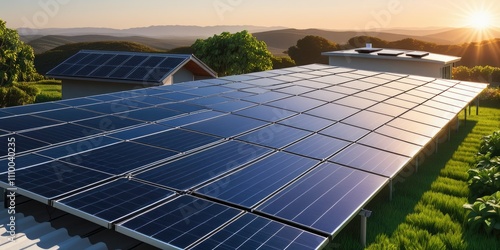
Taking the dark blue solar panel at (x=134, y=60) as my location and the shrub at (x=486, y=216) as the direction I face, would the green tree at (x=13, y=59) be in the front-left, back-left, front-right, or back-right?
back-right

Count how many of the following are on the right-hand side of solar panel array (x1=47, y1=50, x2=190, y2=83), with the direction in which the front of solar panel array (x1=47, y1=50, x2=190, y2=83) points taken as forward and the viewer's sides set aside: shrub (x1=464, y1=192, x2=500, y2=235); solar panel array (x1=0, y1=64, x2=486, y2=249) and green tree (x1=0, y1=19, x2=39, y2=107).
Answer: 1

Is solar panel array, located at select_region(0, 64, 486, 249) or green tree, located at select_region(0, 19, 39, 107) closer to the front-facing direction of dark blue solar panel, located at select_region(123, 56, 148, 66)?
the solar panel array

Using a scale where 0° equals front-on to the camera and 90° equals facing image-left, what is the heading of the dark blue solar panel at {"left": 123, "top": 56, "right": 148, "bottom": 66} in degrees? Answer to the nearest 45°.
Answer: approximately 45°

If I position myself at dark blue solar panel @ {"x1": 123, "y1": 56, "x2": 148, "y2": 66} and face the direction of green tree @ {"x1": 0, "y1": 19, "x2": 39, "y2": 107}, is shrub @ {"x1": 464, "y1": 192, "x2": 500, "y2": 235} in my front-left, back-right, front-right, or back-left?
back-left

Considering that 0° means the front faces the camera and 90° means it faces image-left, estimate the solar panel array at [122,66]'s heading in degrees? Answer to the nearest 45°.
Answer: approximately 45°

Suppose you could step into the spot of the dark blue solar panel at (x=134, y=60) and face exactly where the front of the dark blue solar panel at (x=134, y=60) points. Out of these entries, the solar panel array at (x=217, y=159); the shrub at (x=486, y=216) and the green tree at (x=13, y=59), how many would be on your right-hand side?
1

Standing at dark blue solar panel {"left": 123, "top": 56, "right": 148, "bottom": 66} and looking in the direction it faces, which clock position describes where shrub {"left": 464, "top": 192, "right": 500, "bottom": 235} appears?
The shrub is roughly at 10 o'clock from the dark blue solar panel.

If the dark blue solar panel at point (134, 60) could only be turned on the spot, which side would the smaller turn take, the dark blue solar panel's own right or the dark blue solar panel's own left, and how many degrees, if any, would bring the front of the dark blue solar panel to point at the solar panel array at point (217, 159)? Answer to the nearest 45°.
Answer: approximately 45° to the dark blue solar panel's own left

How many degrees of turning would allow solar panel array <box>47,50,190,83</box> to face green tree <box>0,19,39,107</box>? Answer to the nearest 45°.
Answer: approximately 90° to its right

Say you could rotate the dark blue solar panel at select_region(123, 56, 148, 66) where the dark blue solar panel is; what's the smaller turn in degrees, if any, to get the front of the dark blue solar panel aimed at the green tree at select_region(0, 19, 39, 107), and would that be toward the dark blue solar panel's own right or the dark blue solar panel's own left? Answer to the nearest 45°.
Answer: approximately 90° to the dark blue solar panel's own right
